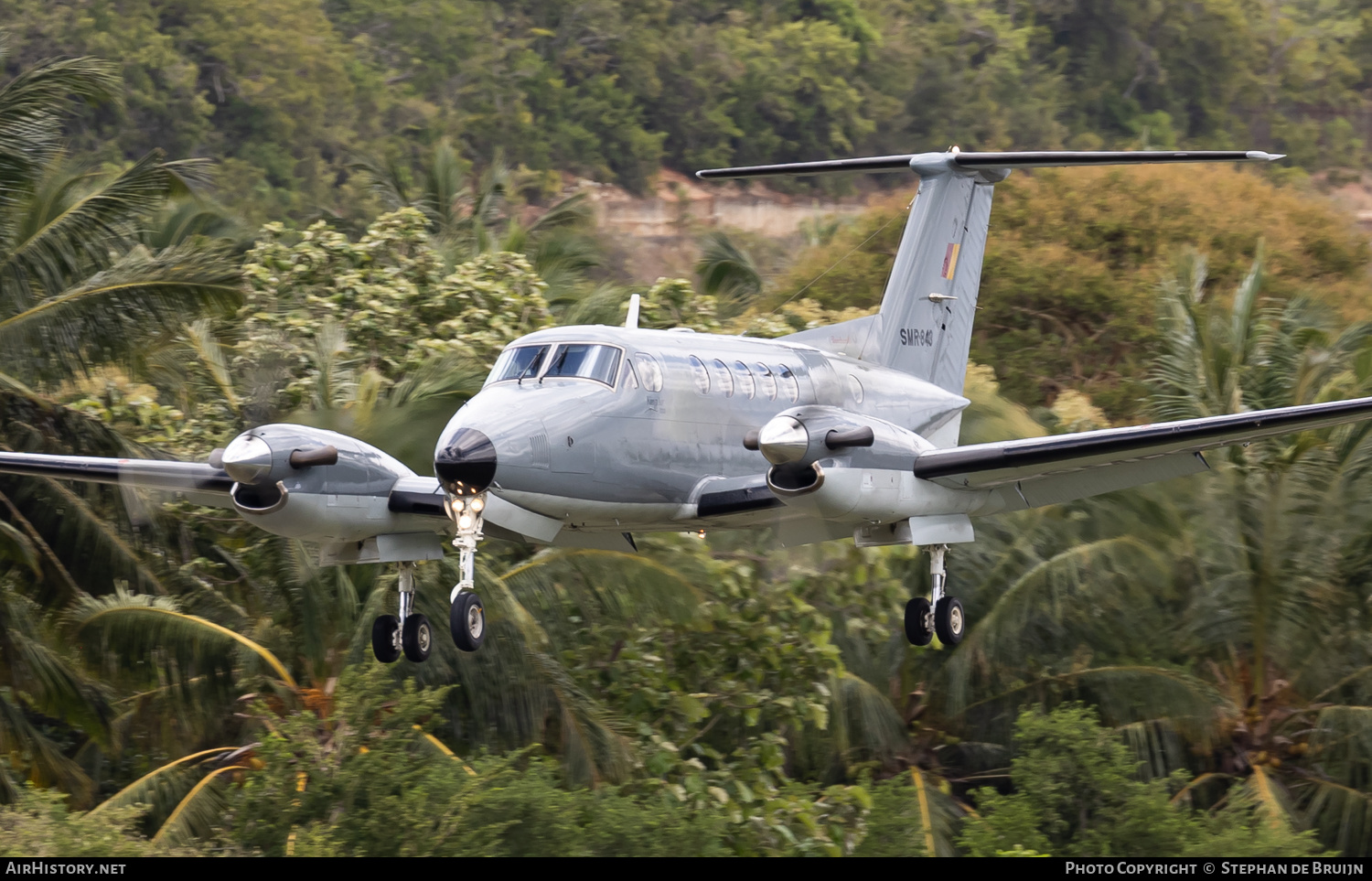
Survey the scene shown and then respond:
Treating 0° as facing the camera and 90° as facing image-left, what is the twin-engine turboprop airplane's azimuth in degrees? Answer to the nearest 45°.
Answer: approximately 45°

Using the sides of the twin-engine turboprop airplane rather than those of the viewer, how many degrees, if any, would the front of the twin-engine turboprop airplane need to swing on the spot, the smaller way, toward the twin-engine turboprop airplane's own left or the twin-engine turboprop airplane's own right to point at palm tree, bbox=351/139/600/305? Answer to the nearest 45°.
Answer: approximately 135° to the twin-engine turboprop airplane's own right

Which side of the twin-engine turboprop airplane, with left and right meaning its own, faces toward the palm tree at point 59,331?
right
